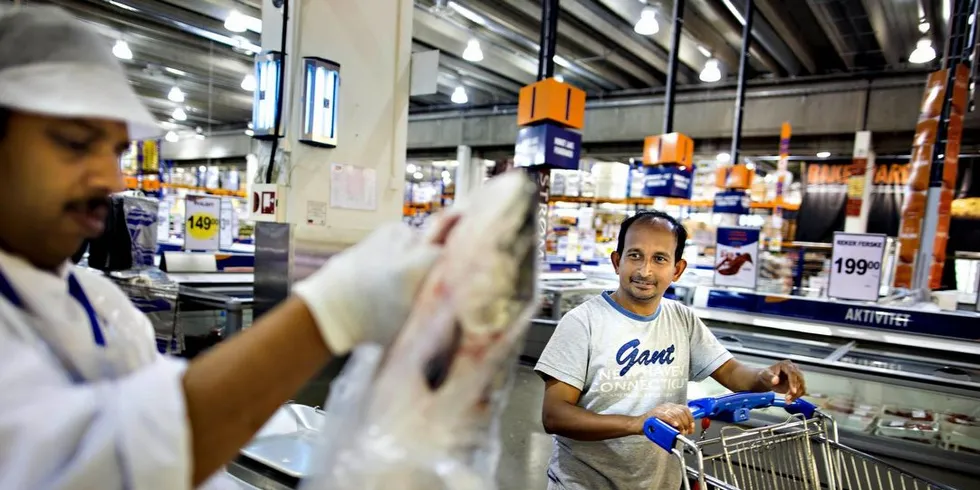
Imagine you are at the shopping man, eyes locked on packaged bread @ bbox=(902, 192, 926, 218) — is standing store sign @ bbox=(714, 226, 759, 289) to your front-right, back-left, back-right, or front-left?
front-left

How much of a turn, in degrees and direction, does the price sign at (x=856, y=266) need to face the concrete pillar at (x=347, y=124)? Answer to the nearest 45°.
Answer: approximately 45° to its right

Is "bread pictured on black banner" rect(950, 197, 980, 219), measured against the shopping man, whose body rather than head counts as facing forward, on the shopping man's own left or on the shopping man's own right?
on the shopping man's own left

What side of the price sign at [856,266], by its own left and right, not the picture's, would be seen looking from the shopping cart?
front

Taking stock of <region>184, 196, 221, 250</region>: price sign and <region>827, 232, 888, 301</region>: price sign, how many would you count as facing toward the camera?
2

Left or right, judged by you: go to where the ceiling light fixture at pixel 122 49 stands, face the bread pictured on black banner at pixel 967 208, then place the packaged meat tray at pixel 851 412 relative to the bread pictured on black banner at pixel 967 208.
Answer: right

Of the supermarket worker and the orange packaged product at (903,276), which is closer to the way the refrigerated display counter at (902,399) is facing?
the supermarket worker

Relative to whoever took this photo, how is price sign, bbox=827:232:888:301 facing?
facing the viewer

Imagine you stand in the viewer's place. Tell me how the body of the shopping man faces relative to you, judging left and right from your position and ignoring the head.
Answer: facing the viewer and to the right of the viewer

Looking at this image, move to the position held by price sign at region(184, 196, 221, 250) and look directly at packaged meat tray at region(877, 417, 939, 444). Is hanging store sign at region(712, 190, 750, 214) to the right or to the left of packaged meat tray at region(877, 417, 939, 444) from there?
left

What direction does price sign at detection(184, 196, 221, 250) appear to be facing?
toward the camera

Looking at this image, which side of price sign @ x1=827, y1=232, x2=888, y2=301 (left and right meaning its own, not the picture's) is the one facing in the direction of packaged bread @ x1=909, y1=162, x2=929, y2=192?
back
